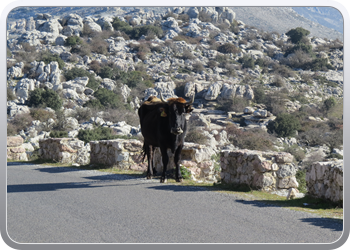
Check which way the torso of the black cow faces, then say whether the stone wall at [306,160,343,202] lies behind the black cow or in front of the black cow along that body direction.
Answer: in front

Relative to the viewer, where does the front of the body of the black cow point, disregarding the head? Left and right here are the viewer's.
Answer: facing the viewer and to the right of the viewer

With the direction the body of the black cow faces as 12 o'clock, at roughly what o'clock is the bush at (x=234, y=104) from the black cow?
The bush is roughly at 8 o'clock from the black cow.

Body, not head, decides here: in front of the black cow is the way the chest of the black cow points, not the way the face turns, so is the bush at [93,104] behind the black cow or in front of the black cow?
behind

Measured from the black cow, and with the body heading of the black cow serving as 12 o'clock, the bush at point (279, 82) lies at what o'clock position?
The bush is roughly at 8 o'clock from the black cow.

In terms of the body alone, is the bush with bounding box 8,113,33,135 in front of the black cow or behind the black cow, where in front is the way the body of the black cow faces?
behind
